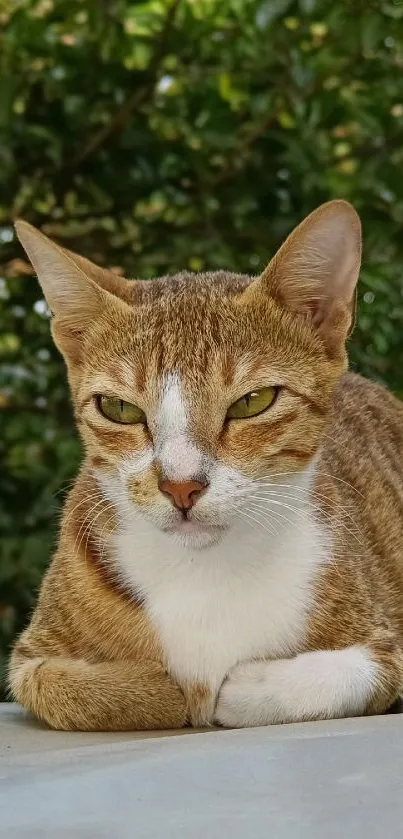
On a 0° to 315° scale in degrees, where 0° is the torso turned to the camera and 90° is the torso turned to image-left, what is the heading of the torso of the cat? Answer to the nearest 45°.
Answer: approximately 0°
